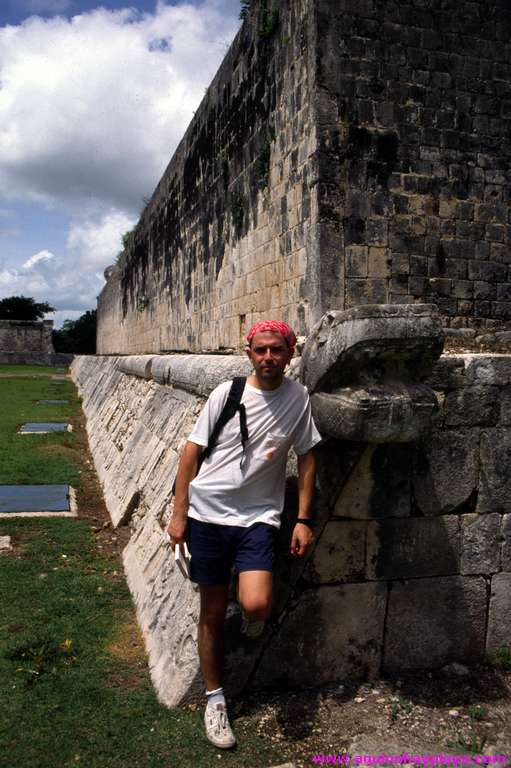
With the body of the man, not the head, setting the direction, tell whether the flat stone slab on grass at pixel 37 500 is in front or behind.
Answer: behind

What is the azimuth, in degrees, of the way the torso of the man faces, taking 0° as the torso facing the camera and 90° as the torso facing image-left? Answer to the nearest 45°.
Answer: approximately 0°

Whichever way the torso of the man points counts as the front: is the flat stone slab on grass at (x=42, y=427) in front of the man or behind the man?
behind
